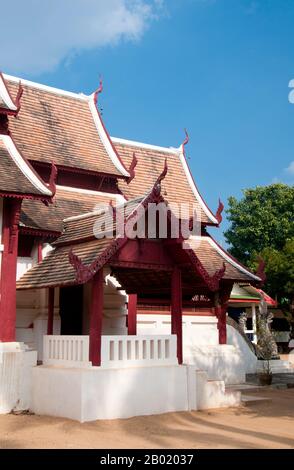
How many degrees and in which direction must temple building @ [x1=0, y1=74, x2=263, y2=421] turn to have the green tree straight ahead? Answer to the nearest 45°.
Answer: approximately 135° to its left
